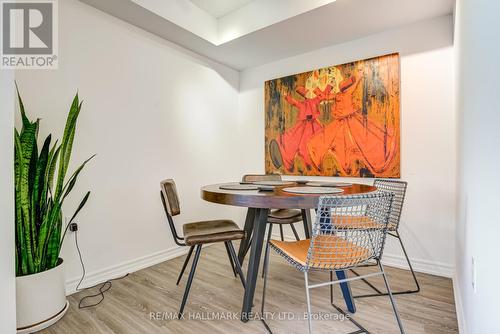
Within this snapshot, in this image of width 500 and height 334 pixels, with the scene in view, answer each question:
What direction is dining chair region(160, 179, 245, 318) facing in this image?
to the viewer's right

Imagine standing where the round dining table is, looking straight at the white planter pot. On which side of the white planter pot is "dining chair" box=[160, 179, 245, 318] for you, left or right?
right

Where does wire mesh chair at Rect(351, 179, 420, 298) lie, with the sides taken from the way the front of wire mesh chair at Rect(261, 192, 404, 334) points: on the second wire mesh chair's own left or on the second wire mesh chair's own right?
on the second wire mesh chair's own right

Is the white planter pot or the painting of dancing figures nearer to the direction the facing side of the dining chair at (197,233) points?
the painting of dancing figures

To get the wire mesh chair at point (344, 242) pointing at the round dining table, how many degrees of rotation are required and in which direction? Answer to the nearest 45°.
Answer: approximately 45° to its left

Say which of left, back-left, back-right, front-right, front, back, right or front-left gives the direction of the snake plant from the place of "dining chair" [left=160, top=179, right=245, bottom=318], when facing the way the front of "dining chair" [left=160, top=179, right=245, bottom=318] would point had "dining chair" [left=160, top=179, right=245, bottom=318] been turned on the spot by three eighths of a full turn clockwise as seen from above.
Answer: front-right

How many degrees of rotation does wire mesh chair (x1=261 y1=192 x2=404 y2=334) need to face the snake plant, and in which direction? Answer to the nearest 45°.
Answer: approximately 45° to its left

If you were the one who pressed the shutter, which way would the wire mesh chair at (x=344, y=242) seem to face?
facing away from the viewer and to the left of the viewer

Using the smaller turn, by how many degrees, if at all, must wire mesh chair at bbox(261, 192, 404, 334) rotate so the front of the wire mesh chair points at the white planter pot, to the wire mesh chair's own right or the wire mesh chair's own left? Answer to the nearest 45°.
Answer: approximately 45° to the wire mesh chair's own left

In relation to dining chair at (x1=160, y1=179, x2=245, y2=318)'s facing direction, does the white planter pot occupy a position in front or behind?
behind

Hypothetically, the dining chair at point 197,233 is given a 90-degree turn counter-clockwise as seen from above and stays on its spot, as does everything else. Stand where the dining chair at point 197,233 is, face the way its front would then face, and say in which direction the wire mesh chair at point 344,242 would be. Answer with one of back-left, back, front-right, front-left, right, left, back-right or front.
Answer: back-right

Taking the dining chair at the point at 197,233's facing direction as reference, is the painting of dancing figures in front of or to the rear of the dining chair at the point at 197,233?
in front
